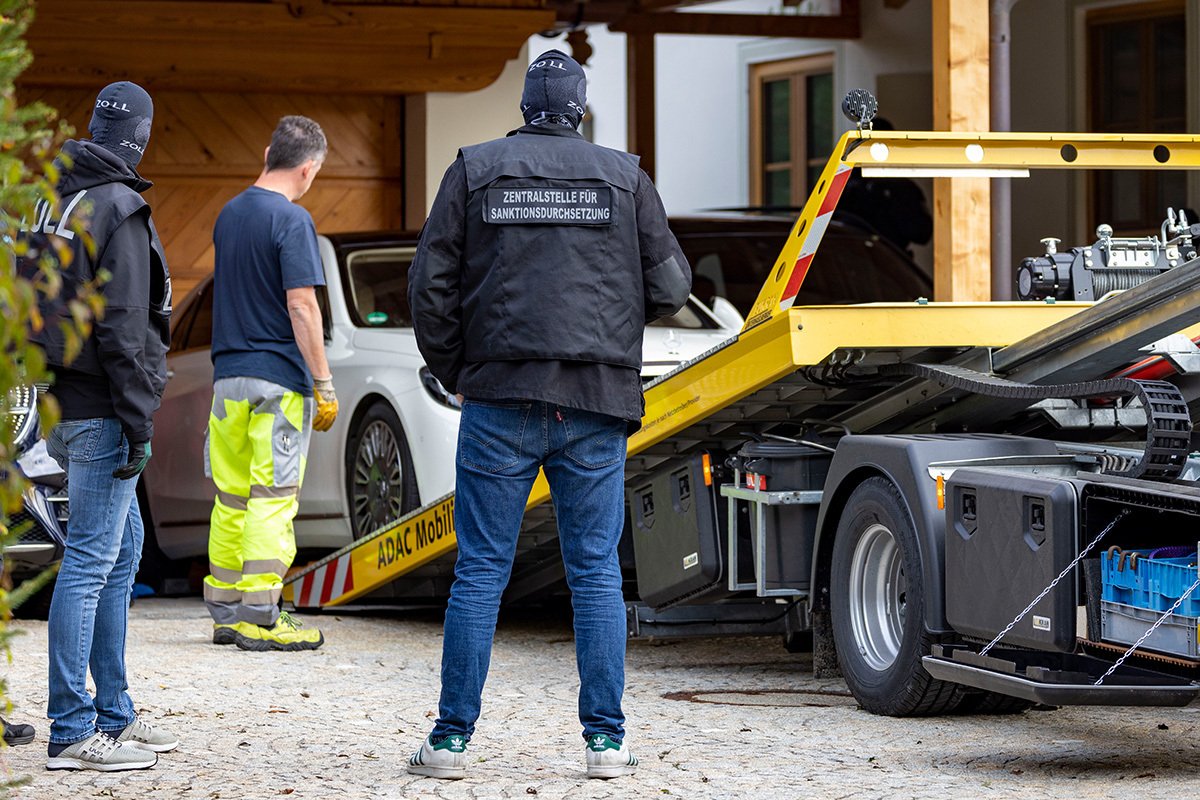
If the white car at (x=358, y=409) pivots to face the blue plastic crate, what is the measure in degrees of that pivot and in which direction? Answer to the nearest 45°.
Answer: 0° — it already faces it

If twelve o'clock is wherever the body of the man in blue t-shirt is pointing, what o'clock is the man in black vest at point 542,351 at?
The man in black vest is roughly at 4 o'clock from the man in blue t-shirt.

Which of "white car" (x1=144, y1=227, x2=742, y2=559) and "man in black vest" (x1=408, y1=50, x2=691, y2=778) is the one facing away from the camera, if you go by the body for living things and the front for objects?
the man in black vest

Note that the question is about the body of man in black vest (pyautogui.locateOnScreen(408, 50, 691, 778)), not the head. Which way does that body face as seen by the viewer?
away from the camera

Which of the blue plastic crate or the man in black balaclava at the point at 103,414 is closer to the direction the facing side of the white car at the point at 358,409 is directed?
the blue plastic crate

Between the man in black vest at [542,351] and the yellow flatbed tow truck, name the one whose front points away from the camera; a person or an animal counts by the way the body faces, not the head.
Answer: the man in black vest

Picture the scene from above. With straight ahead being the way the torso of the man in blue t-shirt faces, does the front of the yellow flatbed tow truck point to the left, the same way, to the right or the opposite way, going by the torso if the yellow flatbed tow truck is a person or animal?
to the right

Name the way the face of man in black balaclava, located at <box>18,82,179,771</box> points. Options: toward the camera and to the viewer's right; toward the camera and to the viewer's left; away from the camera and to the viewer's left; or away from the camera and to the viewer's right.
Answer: away from the camera and to the viewer's right

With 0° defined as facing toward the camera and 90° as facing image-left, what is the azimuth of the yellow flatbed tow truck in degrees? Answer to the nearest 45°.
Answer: approximately 315°

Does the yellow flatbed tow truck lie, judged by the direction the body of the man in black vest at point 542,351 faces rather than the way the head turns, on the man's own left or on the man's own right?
on the man's own right
